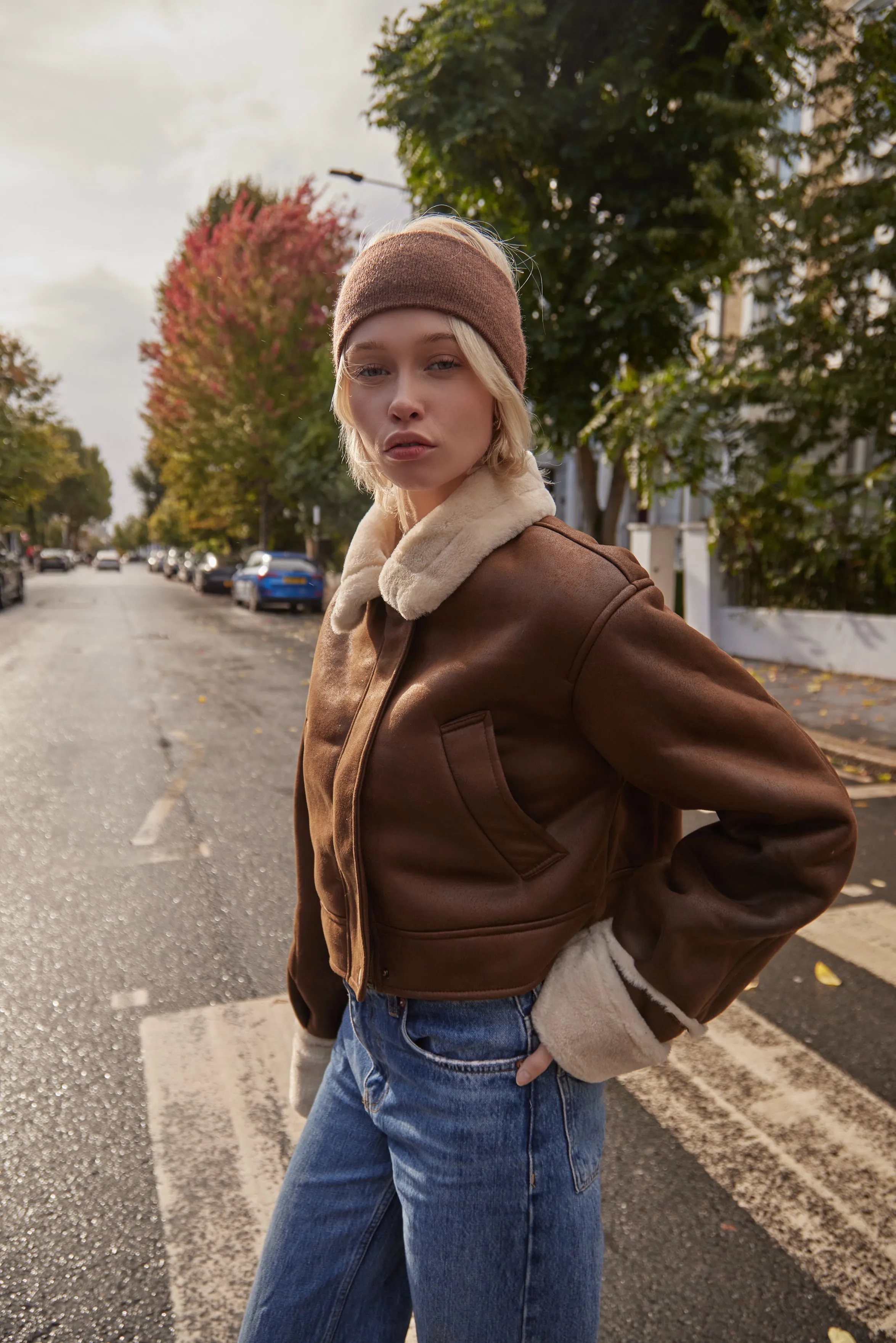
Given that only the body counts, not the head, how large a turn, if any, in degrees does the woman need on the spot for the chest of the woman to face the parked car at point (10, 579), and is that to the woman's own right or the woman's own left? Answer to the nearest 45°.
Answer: approximately 90° to the woman's own right

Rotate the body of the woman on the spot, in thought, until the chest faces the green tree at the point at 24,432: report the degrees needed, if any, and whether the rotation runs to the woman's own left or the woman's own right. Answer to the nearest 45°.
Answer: approximately 90° to the woman's own right

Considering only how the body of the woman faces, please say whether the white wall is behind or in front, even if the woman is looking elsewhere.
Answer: behind

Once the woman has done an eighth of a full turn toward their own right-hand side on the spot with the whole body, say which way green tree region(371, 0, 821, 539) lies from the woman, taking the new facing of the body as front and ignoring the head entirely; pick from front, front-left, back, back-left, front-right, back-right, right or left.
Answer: right

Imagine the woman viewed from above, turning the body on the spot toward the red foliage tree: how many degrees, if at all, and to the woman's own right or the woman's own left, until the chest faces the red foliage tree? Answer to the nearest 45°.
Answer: approximately 135° to the woman's own right

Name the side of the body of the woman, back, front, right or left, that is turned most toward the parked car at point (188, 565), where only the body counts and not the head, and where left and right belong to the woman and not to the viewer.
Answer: right

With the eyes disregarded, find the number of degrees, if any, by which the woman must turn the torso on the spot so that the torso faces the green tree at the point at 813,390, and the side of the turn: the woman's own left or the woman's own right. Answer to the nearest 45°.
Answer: approximately 135° to the woman's own right

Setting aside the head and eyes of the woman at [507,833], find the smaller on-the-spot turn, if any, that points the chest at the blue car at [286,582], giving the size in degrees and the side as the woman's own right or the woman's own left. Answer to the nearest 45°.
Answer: approximately 135° to the woman's own right

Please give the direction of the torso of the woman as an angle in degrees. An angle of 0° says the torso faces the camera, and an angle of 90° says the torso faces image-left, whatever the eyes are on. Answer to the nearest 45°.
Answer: approximately 45°
